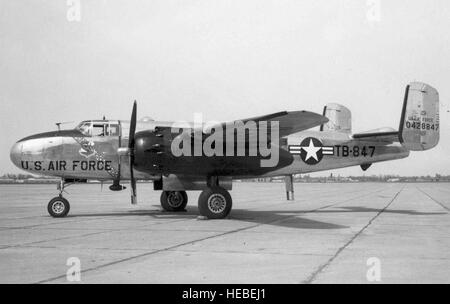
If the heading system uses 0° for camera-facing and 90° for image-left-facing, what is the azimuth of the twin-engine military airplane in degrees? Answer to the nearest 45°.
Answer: approximately 90°
